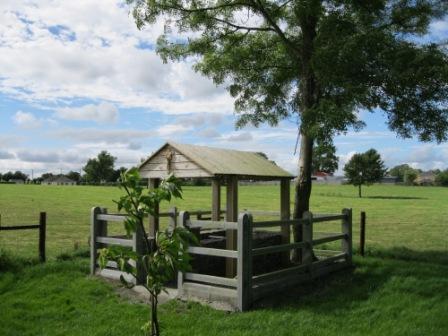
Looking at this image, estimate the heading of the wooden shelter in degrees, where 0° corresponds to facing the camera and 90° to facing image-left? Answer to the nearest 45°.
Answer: approximately 45°

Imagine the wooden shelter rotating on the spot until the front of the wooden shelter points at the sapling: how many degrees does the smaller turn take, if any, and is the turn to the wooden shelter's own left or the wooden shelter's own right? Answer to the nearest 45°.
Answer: approximately 45° to the wooden shelter's own left
